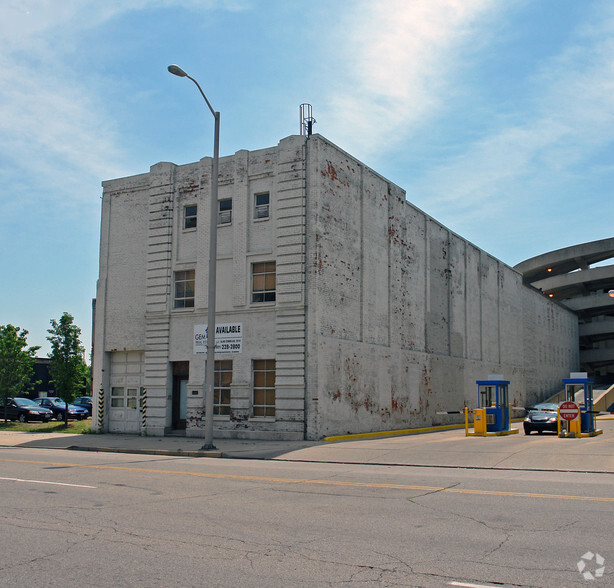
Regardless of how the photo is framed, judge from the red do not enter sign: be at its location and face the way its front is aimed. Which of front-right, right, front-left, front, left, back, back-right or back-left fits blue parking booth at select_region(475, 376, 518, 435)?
back-right

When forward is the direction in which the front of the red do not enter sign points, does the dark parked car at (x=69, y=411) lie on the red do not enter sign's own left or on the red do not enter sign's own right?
on the red do not enter sign's own right

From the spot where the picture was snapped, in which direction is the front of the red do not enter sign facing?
facing the viewer

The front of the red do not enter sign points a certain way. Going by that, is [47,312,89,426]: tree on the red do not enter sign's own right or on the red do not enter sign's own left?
on the red do not enter sign's own right

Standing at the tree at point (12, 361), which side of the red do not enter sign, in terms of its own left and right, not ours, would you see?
right

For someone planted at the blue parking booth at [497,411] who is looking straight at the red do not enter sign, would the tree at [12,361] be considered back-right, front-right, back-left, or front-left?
back-right

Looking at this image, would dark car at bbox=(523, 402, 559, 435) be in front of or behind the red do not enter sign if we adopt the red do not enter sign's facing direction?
behind
